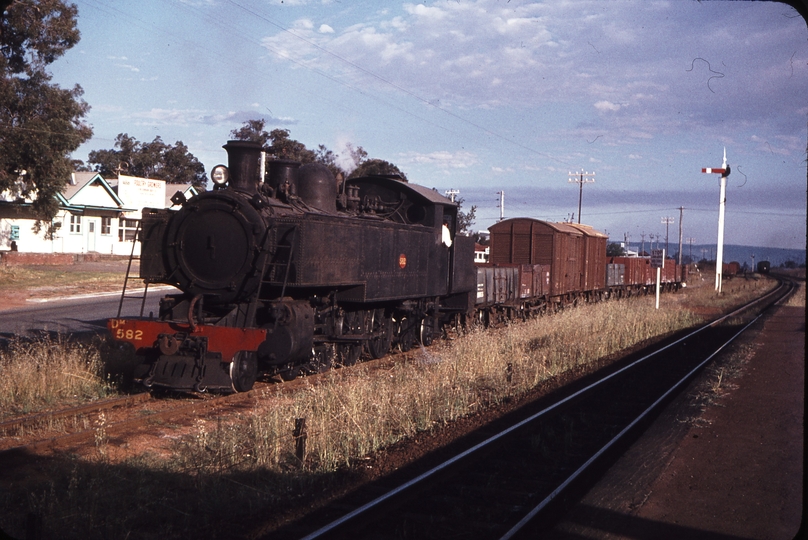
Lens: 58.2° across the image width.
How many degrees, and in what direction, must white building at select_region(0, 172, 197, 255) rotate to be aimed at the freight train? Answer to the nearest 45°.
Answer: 0° — it already faces it

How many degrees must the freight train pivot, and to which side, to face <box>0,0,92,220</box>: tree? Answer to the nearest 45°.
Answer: approximately 90° to its right

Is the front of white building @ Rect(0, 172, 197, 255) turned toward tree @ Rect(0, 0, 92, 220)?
no

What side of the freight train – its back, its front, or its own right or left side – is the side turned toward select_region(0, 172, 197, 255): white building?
right

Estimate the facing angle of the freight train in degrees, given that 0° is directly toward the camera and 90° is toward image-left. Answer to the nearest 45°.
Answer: approximately 45°

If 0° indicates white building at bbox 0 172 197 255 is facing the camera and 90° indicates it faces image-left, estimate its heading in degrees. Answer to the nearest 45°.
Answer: approximately 0°

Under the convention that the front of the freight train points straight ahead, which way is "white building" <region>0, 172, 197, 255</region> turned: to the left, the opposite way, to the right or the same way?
to the left
